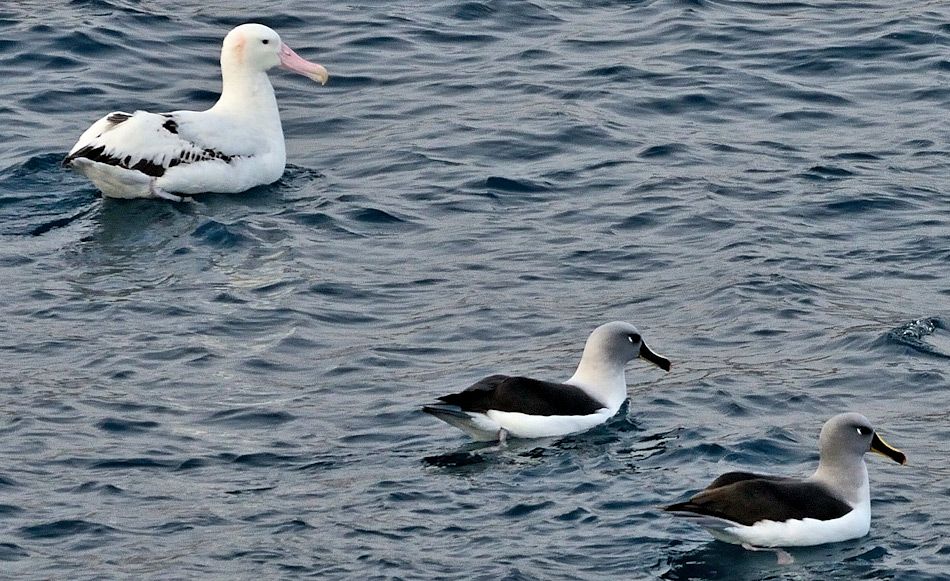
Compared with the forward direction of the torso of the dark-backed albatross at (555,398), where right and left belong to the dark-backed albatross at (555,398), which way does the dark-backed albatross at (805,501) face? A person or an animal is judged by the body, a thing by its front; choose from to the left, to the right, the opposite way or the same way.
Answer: the same way

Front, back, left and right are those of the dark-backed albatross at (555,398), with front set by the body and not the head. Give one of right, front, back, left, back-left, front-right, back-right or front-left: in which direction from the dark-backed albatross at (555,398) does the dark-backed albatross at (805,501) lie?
front-right

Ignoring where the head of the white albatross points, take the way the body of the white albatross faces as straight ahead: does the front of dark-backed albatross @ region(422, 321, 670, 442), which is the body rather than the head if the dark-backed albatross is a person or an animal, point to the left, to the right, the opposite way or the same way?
the same way

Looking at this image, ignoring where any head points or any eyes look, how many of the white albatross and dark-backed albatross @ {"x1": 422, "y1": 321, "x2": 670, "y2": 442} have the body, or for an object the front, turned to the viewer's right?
2

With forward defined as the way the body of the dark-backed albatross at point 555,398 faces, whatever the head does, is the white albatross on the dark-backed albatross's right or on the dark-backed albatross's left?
on the dark-backed albatross's left

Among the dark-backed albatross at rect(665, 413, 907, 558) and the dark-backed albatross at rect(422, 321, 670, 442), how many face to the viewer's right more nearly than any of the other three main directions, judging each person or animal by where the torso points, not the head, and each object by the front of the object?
2

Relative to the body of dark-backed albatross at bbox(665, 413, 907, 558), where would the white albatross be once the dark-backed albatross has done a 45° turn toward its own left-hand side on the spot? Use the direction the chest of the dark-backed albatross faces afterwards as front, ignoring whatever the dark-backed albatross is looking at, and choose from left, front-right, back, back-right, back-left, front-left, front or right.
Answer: left

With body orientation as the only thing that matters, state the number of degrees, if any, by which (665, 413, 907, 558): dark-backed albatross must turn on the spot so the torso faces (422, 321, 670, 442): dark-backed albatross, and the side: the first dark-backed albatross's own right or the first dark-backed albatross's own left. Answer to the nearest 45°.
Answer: approximately 135° to the first dark-backed albatross's own left

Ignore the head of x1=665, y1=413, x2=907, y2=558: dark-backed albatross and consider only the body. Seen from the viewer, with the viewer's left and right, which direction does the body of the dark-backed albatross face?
facing to the right of the viewer

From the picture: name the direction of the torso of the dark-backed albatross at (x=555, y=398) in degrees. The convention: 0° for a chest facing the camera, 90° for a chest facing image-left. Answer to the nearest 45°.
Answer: approximately 270°

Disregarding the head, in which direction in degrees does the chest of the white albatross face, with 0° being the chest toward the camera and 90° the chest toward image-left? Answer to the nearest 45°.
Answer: approximately 270°
